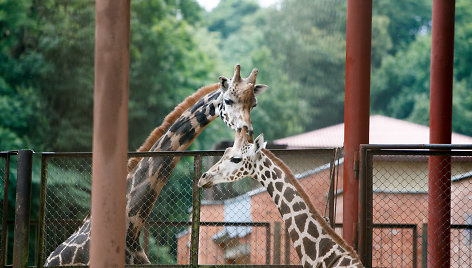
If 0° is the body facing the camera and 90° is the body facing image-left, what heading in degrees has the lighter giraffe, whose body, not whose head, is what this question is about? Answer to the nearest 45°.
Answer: approximately 90°

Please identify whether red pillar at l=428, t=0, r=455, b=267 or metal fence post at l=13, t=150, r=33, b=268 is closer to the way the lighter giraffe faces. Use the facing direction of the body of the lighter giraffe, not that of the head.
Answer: the metal fence post

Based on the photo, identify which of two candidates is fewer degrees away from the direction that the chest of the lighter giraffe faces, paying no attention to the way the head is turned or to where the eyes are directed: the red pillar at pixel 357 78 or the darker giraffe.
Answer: the darker giraffe

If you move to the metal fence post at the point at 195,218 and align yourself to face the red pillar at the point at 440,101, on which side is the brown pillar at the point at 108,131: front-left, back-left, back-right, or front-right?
back-right
